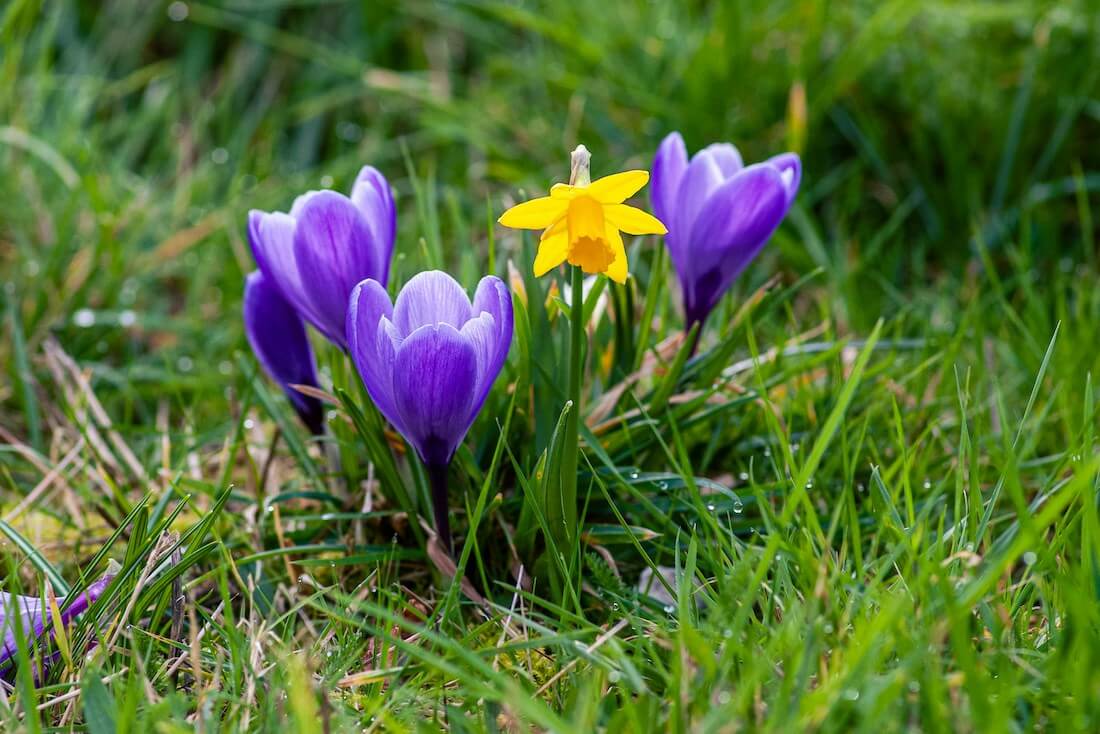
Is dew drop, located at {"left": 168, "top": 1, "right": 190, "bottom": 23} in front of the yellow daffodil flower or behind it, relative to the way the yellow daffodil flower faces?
behind

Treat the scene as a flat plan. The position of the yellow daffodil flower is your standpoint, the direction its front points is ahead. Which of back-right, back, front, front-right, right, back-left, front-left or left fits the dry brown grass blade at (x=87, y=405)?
back-right

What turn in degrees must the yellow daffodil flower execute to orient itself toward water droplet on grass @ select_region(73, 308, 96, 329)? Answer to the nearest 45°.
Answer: approximately 135° to its right

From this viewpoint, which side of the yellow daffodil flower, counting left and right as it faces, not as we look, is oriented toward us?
front
